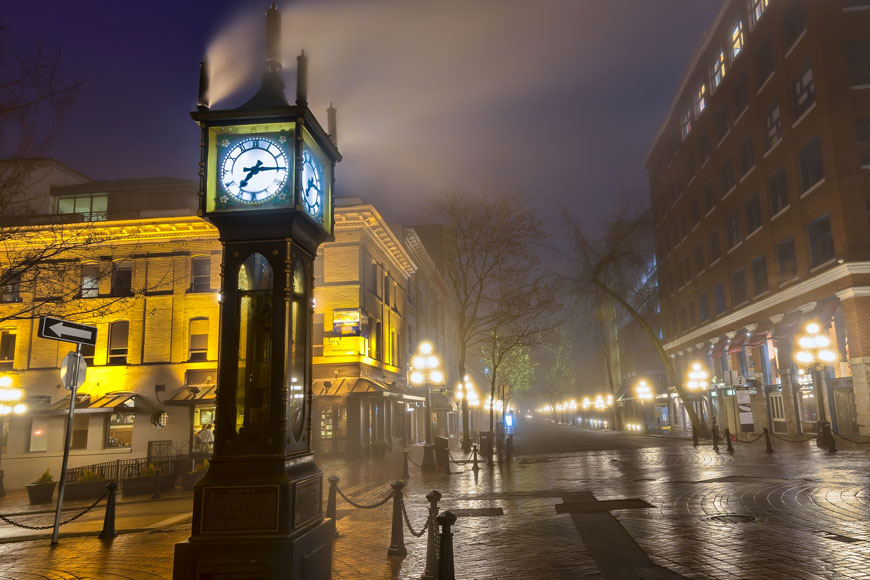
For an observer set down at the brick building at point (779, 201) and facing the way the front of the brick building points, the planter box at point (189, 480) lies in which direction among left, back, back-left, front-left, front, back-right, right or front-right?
front

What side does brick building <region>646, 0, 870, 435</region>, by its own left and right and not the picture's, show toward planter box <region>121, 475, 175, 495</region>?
front

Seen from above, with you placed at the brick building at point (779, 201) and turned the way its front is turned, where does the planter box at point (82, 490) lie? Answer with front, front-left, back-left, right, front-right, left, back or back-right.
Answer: front

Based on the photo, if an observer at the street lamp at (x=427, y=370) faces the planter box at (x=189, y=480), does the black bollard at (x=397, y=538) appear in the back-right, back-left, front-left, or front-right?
front-left

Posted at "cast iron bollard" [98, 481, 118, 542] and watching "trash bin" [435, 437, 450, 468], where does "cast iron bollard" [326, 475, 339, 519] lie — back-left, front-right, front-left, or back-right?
front-right

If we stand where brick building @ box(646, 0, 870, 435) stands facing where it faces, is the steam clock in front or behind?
in front

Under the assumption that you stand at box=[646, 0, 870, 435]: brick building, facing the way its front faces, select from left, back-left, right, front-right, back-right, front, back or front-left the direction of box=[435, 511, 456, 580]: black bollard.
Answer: front-left

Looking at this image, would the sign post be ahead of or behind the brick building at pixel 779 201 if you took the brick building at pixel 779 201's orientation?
ahead

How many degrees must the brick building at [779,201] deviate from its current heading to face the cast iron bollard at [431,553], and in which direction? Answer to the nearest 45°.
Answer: approximately 45° to its left

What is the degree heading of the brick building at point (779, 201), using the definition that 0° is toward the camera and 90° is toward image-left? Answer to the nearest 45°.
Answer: approximately 45°

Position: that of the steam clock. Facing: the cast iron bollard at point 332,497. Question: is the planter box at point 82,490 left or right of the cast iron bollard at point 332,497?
left

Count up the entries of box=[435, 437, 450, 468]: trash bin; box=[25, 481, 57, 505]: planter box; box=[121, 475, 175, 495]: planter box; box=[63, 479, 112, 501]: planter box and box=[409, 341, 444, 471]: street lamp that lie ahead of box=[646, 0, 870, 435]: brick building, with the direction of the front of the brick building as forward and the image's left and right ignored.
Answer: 5

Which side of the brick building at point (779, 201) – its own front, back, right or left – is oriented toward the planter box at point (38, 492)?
front

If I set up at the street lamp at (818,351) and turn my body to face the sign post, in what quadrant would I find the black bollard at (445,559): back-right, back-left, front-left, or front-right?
front-left
